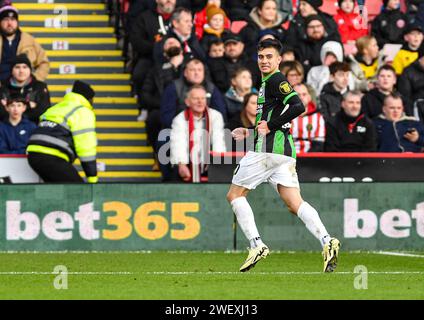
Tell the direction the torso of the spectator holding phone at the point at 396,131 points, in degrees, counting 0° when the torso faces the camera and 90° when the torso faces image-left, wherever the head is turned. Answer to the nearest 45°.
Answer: approximately 0°

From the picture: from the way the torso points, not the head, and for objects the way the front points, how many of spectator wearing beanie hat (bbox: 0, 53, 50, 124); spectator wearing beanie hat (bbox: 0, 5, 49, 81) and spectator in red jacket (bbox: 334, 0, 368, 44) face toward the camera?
3

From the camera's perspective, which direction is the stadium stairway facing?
toward the camera

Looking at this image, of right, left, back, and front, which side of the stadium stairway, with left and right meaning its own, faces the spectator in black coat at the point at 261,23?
left

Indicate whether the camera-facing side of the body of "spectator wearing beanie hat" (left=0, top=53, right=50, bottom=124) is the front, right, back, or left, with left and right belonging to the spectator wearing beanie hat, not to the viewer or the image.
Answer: front

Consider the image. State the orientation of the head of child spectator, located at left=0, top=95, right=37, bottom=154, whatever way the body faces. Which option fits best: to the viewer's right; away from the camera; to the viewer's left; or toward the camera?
toward the camera
